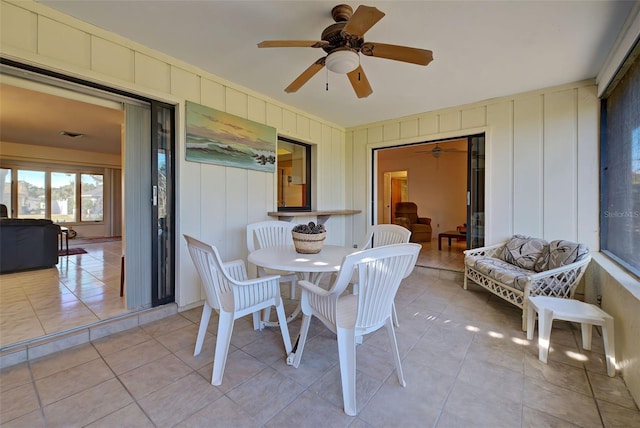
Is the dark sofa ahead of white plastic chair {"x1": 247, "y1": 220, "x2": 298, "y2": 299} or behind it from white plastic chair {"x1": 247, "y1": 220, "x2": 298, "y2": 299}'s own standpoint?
behind

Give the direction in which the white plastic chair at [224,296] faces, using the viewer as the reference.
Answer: facing away from the viewer and to the right of the viewer

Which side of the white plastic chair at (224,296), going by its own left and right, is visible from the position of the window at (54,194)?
left

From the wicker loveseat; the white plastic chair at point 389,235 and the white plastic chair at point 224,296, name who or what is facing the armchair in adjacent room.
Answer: the white plastic chair at point 224,296

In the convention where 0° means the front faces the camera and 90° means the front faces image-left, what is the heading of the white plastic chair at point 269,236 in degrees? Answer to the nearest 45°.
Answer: approximately 315°

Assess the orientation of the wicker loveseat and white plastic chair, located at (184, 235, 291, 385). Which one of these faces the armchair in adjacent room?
the white plastic chair

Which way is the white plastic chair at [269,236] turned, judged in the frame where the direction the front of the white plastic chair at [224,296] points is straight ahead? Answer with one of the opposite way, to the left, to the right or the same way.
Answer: to the right

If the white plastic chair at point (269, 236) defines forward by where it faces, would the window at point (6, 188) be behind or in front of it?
behind

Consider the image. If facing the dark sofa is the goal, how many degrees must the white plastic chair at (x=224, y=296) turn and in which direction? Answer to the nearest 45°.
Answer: approximately 90° to its left

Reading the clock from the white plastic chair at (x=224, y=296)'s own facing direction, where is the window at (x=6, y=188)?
The window is roughly at 9 o'clock from the white plastic chair.

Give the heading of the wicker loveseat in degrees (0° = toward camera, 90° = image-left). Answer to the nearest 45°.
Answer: approximately 45°

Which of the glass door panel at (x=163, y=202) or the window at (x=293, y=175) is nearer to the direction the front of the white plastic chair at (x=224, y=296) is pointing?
the window

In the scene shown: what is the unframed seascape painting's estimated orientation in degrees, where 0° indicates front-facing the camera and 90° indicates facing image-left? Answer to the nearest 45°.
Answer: approximately 315°
